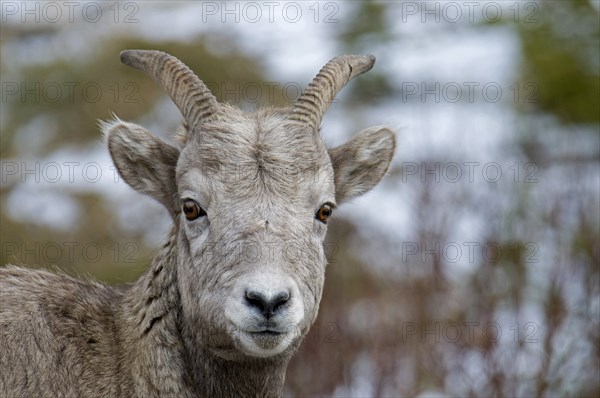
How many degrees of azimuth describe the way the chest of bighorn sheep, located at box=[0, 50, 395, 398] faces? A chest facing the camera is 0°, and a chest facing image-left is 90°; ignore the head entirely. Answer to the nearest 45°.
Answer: approximately 315°
